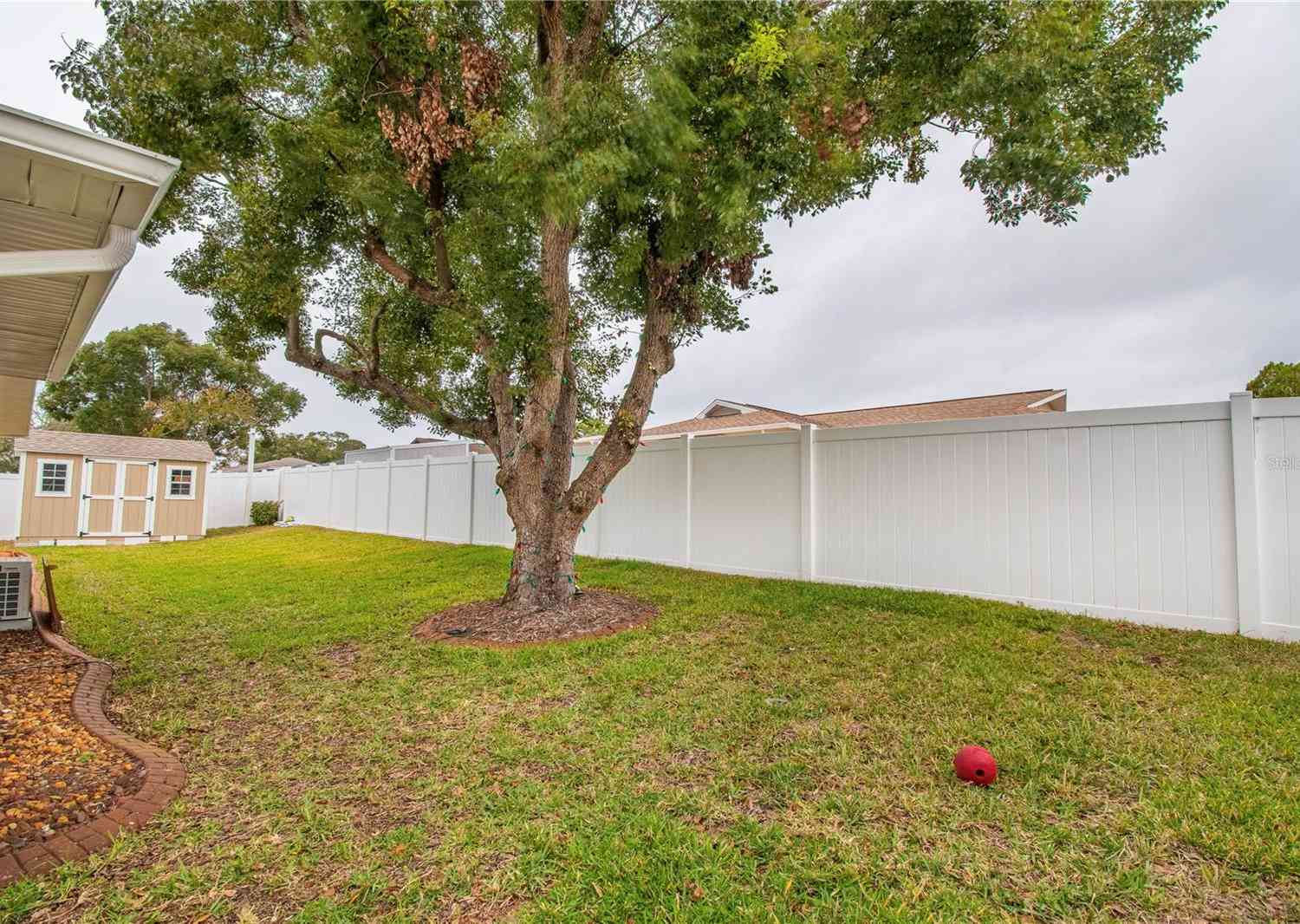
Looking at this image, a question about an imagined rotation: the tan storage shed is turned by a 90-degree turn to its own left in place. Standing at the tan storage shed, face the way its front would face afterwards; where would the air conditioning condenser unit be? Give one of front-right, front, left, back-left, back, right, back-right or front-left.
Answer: right

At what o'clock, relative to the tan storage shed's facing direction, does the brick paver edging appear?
The brick paver edging is roughly at 12 o'clock from the tan storage shed.

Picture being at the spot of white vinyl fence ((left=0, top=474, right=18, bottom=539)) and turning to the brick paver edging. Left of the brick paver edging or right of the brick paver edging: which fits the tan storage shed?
left

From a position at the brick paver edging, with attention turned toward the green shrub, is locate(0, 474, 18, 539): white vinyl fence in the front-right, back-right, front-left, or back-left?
front-left

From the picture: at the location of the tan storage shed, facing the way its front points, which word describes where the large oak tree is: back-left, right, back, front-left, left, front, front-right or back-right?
front

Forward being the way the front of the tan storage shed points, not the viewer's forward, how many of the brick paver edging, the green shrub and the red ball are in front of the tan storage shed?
2

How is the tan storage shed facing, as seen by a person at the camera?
facing the viewer

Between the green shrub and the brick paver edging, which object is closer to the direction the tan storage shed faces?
the brick paver edging

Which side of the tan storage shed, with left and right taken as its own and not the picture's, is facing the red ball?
front

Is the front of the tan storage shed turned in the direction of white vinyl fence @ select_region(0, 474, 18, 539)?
no

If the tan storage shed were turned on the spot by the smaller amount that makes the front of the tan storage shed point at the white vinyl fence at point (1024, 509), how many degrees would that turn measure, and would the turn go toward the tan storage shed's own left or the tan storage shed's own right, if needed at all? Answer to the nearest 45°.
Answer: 0° — it already faces it

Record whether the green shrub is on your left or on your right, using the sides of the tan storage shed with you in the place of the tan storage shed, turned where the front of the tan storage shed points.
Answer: on your left
